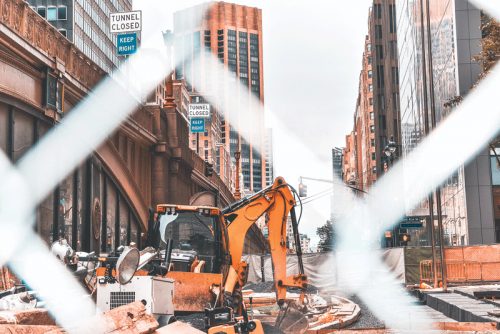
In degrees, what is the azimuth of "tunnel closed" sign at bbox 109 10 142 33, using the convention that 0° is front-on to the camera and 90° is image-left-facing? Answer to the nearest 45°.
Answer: approximately 0°

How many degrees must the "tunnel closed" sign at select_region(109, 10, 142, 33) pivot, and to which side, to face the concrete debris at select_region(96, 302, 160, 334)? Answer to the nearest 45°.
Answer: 0° — it already faces it

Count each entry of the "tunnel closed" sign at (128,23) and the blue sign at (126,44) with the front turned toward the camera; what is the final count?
2

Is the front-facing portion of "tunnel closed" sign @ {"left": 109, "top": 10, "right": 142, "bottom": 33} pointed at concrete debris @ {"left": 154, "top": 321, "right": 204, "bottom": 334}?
yes

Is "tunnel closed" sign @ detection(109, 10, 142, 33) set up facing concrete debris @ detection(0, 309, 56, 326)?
yes

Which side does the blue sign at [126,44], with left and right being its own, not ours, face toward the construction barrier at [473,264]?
left
